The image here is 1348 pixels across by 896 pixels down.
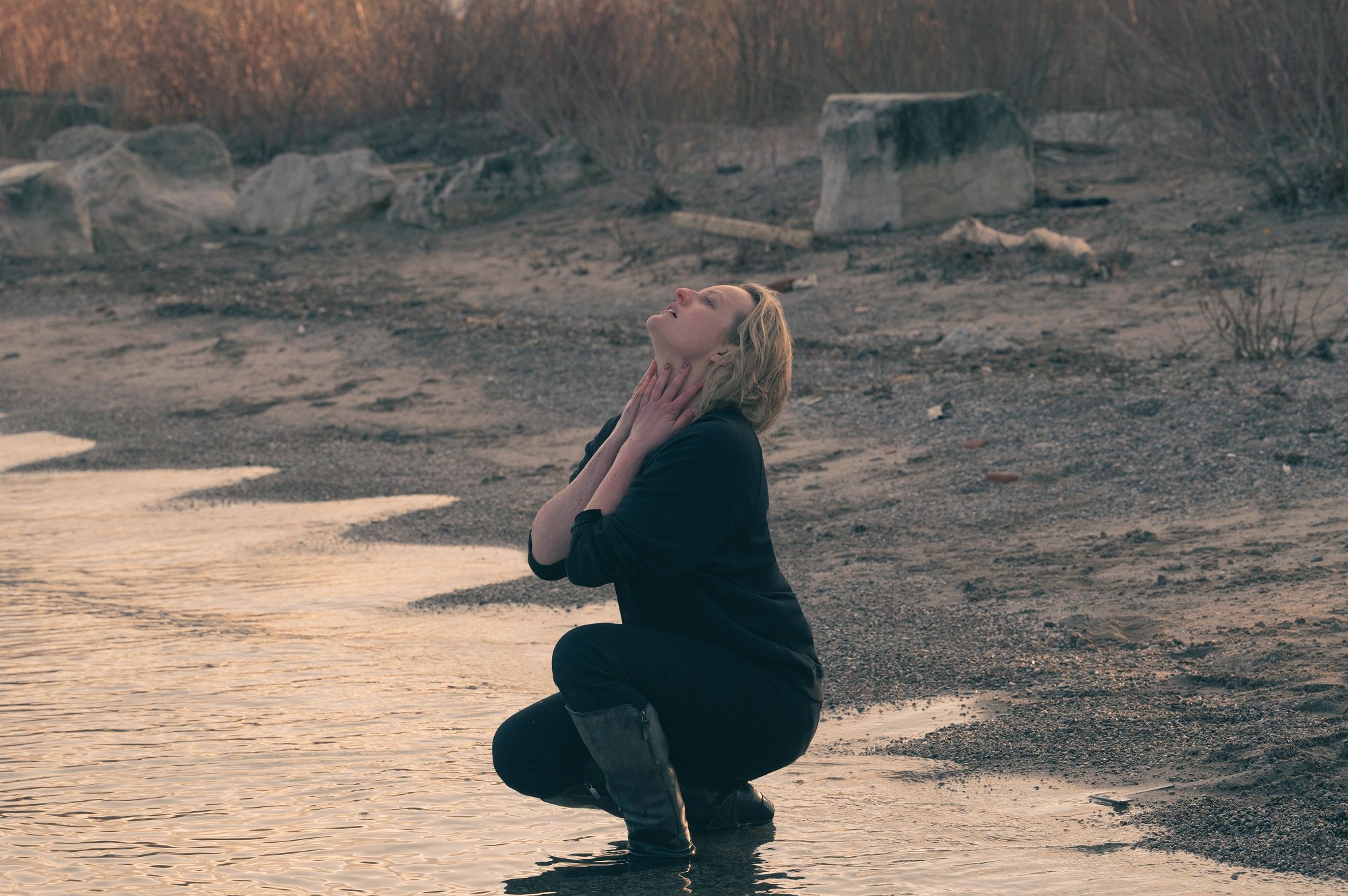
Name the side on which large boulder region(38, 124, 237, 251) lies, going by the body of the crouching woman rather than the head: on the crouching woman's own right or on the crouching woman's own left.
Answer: on the crouching woman's own right

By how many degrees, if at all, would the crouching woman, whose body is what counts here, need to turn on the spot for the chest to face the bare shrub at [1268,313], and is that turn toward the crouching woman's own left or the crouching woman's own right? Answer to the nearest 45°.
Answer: approximately 135° to the crouching woman's own right

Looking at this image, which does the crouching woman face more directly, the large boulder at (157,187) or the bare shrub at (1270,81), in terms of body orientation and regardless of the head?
the large boulder

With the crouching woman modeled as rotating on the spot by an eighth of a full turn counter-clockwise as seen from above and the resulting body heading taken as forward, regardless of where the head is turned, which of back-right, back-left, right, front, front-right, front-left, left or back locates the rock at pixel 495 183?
back-right

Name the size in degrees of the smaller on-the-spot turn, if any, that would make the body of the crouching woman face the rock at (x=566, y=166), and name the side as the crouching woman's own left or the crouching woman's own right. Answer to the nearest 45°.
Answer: approximately 90° to the crouching woman's own right

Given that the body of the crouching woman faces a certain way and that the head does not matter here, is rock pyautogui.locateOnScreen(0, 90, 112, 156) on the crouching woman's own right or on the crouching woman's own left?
on the crouching woman's own right

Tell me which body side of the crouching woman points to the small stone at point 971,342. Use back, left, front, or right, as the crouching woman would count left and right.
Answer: right

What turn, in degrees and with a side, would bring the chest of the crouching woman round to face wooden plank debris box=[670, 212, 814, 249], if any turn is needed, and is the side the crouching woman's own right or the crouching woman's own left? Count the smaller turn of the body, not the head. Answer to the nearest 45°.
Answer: approximately 90° to the crouching woman's own right

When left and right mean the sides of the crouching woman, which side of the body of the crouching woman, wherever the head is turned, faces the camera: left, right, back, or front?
left
